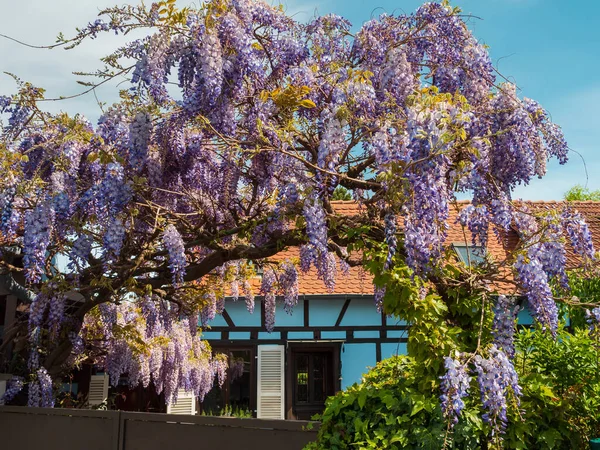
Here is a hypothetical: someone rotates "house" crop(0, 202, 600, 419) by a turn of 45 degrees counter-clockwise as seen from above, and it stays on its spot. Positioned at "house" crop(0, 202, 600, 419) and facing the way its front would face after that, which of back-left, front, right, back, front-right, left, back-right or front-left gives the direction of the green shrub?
front-right

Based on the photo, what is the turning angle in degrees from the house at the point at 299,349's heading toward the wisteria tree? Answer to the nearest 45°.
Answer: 0° — it already faces it

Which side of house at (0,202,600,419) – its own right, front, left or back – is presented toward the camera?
front

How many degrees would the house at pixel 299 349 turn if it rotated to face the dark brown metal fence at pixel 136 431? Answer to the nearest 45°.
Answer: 0° — it already faces it
